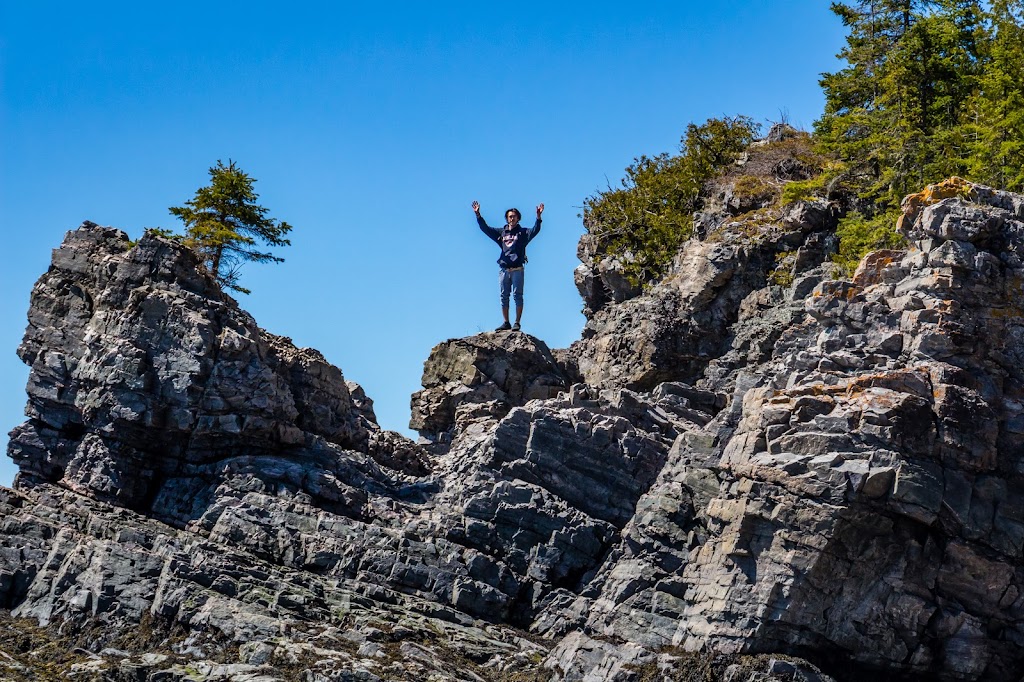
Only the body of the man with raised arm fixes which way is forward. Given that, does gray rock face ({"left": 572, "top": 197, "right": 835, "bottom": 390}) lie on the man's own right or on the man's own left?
on the man's own left

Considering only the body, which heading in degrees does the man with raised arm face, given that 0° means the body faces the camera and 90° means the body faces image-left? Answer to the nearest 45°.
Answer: approximately 0°

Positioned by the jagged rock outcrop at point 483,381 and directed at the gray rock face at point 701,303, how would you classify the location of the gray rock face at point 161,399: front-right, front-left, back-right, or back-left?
back-right

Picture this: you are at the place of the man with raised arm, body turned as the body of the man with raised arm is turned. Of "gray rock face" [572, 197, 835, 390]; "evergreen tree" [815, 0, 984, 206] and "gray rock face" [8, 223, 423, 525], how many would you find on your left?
2

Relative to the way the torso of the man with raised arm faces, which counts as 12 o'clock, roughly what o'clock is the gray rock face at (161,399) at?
The gray rock face is roughly at 2 o'clock from the man with raised arm.

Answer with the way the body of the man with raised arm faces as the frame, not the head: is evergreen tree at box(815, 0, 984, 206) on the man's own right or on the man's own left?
on the man's own left

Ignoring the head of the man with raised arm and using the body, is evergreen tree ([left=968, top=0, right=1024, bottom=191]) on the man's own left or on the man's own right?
on the man's own left
